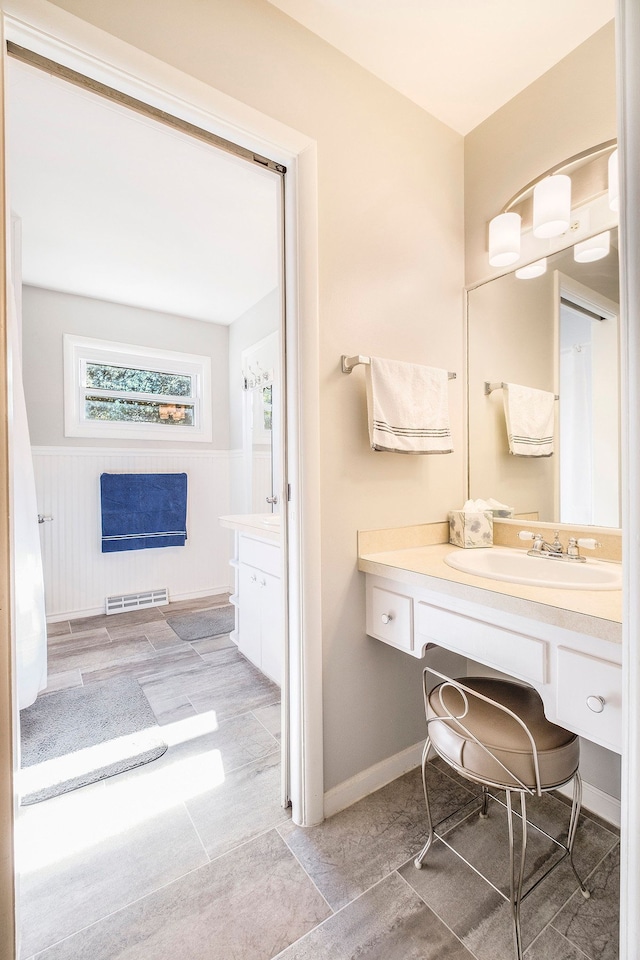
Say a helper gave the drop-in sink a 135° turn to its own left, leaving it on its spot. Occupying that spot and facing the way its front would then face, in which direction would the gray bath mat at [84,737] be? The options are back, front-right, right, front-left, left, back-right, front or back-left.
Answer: back

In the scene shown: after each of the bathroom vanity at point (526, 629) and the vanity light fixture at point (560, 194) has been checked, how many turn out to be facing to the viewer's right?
0

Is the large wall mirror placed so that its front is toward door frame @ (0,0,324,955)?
yes

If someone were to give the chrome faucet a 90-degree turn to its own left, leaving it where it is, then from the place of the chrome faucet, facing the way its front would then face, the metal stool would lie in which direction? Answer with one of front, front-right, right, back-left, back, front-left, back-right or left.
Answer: front-right

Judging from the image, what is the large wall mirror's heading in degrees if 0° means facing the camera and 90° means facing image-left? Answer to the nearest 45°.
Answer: approximately 45°

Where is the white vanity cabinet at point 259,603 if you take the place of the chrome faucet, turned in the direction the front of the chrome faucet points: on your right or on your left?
on your right

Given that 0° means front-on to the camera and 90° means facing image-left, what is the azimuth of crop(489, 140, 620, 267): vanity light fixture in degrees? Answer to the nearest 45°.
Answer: approximately 45°

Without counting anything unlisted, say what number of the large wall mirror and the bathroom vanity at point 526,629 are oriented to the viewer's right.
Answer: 0
